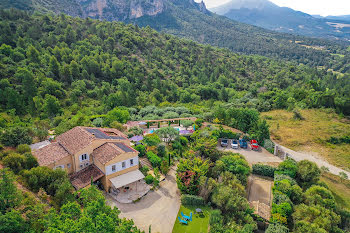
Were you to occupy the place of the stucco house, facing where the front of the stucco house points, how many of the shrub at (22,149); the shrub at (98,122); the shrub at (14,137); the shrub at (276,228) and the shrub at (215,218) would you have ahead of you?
2

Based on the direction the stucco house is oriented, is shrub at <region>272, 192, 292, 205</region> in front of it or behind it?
in front

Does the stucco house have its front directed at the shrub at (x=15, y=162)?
no

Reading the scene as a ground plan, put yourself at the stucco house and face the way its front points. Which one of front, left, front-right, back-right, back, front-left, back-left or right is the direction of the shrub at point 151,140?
left

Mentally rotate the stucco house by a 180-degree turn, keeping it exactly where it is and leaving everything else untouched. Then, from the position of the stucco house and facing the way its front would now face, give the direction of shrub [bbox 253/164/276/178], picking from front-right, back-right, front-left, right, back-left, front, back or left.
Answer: back-right

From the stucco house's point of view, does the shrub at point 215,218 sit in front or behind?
in front

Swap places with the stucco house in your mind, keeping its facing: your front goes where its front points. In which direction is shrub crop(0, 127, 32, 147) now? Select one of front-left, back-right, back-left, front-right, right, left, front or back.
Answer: back

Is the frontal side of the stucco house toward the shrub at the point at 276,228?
yes

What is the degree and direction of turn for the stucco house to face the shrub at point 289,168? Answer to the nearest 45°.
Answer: approximately 45° to its left

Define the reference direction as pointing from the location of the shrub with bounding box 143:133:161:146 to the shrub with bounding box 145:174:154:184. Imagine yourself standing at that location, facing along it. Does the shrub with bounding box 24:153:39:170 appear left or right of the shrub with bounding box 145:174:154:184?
right

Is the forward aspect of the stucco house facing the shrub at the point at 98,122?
no

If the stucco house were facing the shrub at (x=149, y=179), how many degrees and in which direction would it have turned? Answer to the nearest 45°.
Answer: approximately 45° to its left

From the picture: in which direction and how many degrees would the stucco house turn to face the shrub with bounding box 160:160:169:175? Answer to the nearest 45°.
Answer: approximately 45° to its left

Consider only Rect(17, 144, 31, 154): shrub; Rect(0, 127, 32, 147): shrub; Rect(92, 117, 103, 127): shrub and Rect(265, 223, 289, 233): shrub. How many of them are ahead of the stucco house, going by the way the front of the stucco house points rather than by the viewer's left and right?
1

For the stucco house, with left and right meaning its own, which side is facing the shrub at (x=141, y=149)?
left

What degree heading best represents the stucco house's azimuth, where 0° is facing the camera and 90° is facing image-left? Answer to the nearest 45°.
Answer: approximately 315°
